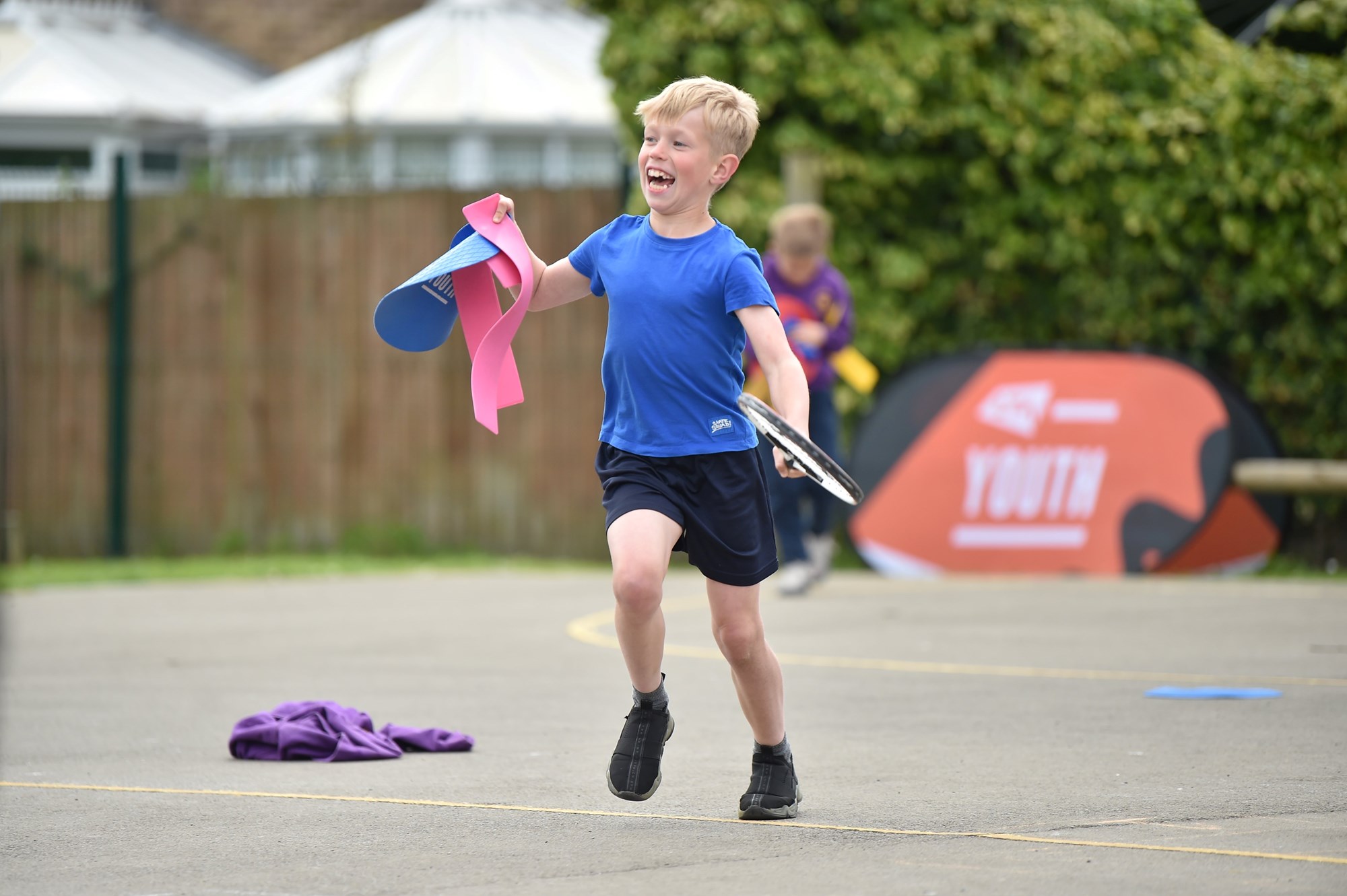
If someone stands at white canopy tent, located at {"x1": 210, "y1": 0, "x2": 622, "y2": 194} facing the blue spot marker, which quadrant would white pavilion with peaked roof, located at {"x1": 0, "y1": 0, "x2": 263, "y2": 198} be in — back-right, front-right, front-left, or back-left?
back-right

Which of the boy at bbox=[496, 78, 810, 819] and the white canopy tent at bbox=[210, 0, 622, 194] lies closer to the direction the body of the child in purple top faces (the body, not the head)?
the boy

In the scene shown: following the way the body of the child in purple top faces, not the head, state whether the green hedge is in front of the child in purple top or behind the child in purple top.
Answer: behind

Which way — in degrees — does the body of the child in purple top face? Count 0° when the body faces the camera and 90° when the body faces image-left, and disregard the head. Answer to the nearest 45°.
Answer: approximately 0°

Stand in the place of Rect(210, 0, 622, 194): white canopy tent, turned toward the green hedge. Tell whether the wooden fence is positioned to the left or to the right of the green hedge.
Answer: right

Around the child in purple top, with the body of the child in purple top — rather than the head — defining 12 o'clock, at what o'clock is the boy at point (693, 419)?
The boy is roughly at 12 o'clock from the child in purple top.

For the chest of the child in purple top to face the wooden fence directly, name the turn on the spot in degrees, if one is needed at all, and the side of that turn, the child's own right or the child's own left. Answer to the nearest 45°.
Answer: approximately 135° to the child's own right

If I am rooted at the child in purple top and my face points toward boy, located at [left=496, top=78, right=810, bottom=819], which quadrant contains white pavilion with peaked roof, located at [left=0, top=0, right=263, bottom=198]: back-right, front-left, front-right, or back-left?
back-right

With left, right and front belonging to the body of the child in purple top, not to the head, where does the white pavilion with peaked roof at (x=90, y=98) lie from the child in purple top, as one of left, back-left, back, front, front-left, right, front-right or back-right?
back-right

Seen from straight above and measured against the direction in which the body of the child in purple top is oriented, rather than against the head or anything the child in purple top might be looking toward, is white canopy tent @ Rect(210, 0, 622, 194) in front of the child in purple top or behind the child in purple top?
behind

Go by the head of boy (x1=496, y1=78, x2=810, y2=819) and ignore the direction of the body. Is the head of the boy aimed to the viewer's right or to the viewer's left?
to the viewer's left
